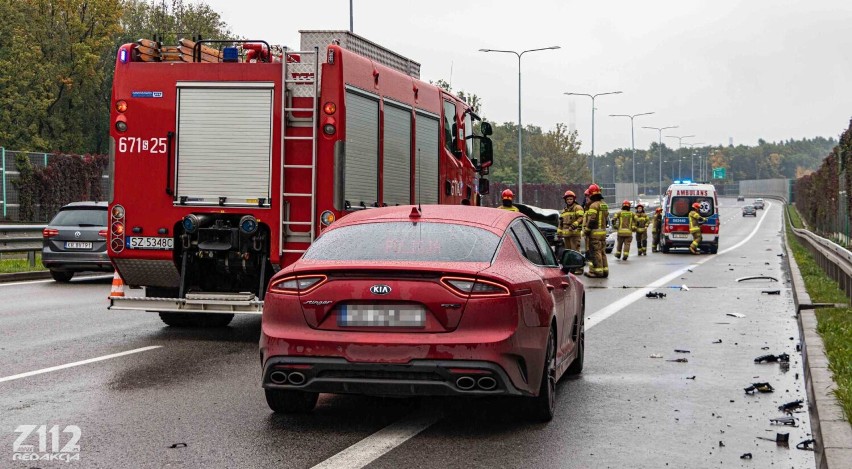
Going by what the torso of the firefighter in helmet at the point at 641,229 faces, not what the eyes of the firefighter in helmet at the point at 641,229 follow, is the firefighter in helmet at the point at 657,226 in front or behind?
behind

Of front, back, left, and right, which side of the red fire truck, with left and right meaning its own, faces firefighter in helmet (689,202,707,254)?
front

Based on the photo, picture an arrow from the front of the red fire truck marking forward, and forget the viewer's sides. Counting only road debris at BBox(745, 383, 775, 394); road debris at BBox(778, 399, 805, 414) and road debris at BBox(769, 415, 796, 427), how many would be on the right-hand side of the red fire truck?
3

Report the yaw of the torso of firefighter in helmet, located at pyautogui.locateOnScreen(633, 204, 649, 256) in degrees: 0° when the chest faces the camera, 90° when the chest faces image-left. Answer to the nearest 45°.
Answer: approximately 0°

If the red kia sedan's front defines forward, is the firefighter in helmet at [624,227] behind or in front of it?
in front

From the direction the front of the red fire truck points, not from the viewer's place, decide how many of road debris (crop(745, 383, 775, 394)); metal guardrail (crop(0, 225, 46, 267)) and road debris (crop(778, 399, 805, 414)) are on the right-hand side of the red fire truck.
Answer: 2

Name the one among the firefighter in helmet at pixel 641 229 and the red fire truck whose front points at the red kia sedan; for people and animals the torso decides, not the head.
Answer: the firefighter in helmet

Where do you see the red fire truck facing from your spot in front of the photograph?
facing away from the viewer and to the right of the viewer

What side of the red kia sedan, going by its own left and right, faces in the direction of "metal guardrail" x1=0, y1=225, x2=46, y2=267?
left

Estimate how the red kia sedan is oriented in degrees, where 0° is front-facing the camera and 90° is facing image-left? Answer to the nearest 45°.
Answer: approximately 225°
